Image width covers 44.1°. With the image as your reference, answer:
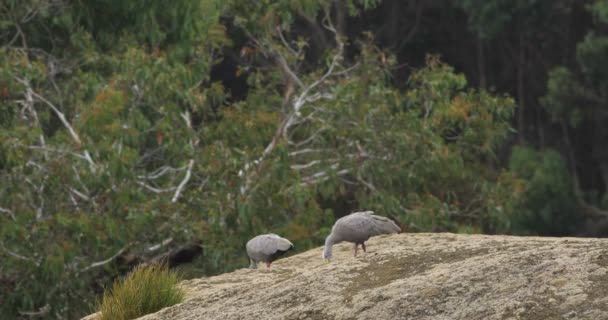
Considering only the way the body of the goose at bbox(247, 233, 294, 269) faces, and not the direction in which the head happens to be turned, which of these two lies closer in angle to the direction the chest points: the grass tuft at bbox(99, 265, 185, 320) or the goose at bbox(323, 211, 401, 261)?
the grass tuft

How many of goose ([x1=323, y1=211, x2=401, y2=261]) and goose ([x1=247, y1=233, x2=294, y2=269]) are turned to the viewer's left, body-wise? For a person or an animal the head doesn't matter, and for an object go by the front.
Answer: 2

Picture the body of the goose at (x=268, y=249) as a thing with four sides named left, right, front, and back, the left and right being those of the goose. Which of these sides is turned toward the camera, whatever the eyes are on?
left

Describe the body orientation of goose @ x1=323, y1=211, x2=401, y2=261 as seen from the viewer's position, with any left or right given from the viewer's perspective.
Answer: facing to the left of the viewer

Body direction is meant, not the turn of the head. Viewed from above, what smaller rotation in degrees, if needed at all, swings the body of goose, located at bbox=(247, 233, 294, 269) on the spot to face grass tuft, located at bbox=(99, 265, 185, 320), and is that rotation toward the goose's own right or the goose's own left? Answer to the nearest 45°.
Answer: approximately 45° to the goose's own left

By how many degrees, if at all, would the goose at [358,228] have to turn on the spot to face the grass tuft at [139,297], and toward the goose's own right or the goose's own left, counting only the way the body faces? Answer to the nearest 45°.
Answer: approximately 45° to the goose's own left

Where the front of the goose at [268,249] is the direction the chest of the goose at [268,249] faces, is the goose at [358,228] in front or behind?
behind
